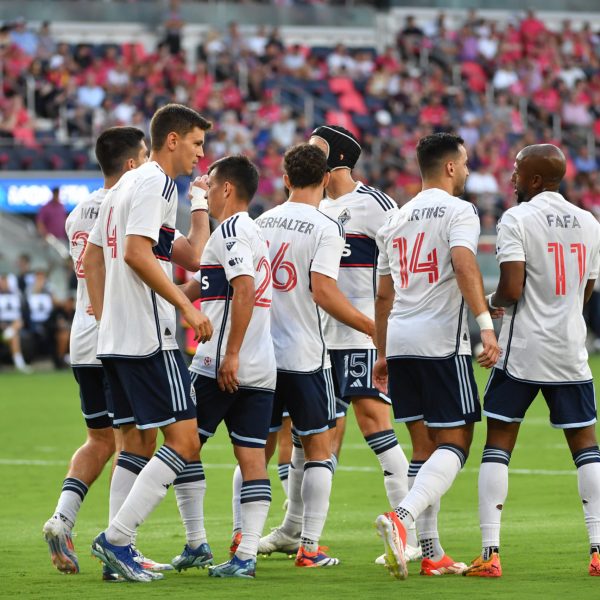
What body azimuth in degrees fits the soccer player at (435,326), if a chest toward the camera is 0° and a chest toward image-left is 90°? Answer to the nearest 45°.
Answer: approximately 225°

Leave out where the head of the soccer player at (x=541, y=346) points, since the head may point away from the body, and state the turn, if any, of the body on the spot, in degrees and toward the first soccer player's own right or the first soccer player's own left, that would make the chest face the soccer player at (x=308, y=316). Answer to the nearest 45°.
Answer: approximately 45° to the first soccer player's own left

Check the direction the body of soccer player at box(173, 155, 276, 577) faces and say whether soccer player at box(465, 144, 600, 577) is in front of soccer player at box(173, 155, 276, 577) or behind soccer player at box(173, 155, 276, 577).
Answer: behind

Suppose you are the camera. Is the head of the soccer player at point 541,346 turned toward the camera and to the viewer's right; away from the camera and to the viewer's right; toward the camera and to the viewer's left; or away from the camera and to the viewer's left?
away from the camera and to the viewer's left

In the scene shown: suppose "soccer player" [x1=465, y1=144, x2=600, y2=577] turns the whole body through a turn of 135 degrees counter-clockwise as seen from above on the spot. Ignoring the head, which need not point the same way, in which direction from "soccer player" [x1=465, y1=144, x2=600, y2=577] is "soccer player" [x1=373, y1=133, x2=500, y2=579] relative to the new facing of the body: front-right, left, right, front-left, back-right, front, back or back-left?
right

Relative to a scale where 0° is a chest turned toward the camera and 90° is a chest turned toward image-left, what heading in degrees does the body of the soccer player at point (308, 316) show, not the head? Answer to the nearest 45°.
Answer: approximately 225°

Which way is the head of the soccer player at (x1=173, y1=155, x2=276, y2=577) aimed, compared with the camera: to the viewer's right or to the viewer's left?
to the viewer's left

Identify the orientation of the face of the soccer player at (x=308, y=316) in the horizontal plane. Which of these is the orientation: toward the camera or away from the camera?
away from the camera
